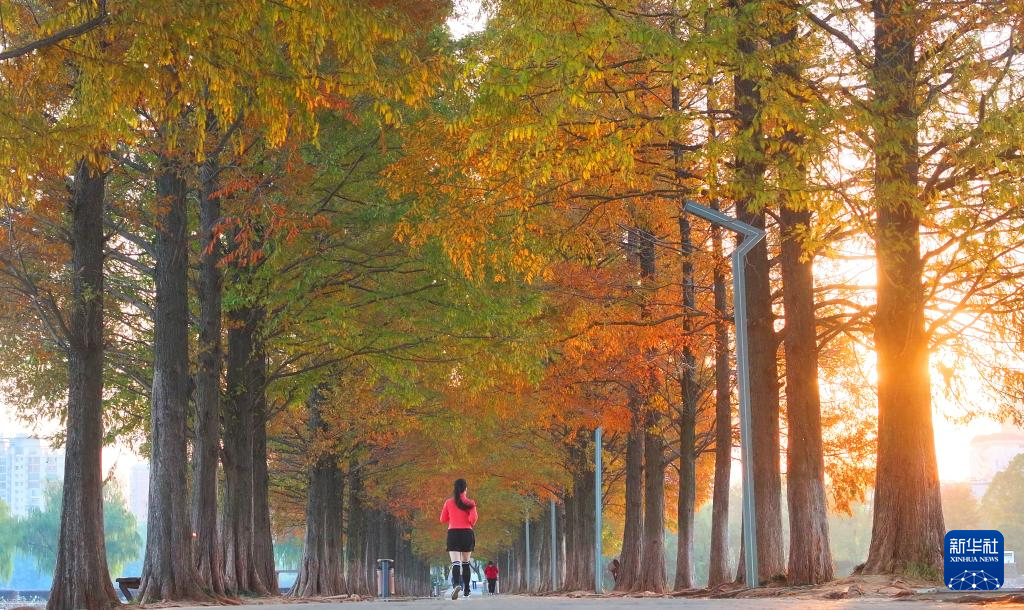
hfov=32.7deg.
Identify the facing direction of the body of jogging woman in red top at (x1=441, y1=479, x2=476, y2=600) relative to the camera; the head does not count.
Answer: away from the camera
